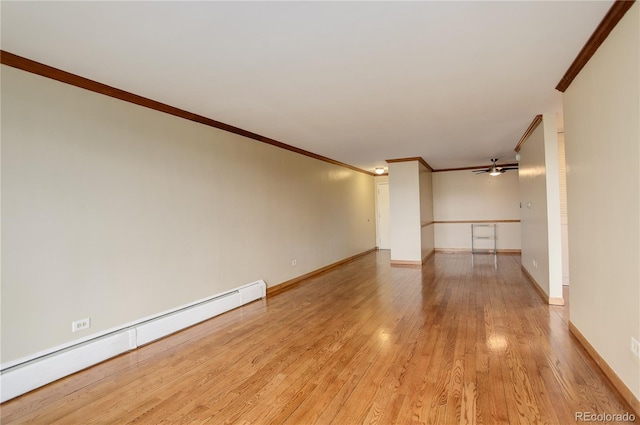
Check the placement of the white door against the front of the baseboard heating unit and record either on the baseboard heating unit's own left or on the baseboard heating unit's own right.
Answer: on the baseboard heating unit's own left

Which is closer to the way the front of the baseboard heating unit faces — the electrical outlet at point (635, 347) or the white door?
the electrical outlet

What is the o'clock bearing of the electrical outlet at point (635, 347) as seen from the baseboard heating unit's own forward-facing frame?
The electrical outlet is roughly at 12 o'clock from the baseboard heating unit.

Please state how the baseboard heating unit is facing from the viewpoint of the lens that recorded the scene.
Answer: facing the viewer and to the right of the viewer

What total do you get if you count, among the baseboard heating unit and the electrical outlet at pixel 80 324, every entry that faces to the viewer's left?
0

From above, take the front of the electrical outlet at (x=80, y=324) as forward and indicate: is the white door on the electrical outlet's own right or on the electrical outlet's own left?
on the electrical outlet's own left

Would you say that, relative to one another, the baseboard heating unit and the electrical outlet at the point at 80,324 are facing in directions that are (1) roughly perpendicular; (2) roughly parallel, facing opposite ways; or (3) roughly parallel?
roughly parallel

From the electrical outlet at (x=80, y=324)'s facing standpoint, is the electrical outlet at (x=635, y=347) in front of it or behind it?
in front

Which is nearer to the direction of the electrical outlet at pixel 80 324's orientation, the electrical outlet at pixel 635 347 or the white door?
the electrical outlet
